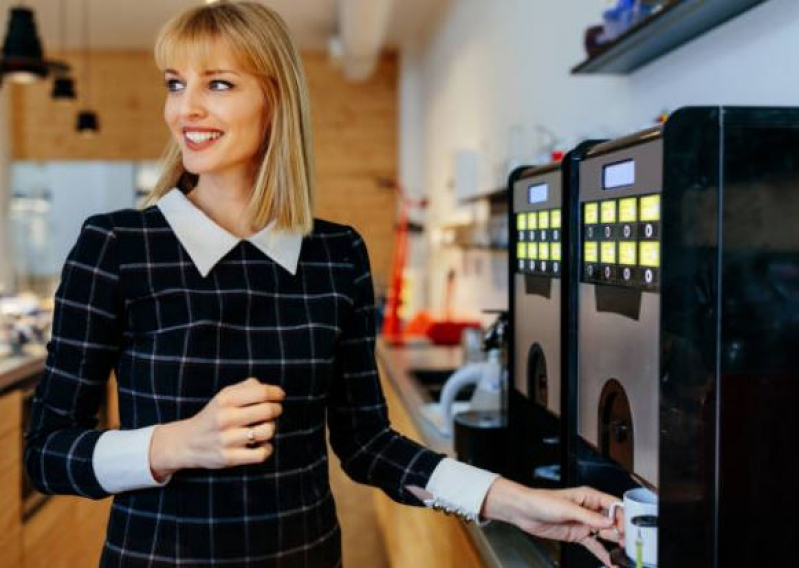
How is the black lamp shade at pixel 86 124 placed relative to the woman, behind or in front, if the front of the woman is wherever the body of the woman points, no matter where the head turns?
behind

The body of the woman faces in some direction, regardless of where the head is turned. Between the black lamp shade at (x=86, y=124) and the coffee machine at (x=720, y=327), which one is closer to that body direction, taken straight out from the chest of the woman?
the coffee machine

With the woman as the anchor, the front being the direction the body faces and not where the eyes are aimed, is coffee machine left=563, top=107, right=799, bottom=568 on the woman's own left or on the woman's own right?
on the woman's own left

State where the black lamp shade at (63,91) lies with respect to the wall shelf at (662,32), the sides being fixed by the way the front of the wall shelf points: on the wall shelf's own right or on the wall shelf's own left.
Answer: on the wall shelf's own right

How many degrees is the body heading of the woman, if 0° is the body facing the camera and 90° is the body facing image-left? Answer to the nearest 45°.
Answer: approximately 0°

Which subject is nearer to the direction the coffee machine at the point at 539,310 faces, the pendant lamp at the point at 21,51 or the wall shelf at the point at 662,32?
the pendant lamp

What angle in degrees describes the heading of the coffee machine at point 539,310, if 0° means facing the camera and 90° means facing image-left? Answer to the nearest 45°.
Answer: approximately 45°

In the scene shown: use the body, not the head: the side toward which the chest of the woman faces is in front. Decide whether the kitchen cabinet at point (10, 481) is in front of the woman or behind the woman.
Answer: behind

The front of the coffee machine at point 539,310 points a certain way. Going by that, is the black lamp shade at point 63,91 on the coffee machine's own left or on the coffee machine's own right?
on the coffee machine's own right

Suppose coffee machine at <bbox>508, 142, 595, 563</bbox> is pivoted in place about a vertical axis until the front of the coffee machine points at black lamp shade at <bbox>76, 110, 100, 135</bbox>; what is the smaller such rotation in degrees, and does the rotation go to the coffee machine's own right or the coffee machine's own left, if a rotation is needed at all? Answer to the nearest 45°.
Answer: approximately 90° to the coffee machine's own right
